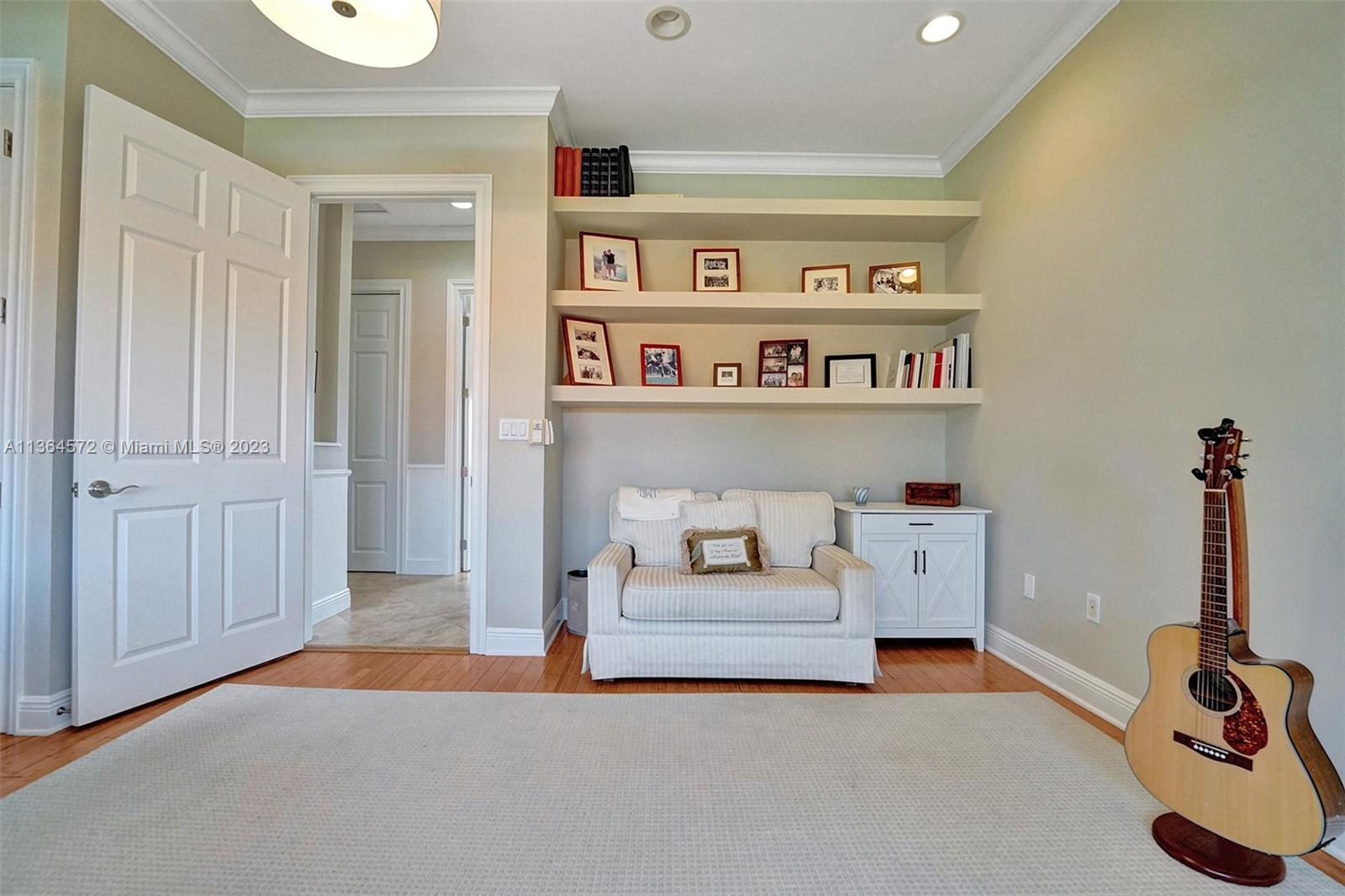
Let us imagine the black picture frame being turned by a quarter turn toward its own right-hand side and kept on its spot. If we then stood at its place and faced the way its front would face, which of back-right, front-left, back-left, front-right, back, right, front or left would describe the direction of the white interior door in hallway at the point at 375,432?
front

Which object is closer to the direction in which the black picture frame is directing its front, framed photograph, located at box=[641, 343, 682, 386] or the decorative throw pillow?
the decorative throw pillow

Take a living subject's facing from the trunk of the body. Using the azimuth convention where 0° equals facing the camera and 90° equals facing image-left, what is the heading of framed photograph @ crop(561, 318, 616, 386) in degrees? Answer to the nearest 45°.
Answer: approximately 315°

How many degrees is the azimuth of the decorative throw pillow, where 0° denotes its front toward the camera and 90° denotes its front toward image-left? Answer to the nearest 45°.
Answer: approximately 0°

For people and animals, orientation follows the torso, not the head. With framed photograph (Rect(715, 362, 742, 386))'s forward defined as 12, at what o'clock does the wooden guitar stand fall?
The wooden guitar stand is roughly at 11 o'clock from the framed photograph.

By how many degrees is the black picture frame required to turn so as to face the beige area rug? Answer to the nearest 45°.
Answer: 0° — it already faces it

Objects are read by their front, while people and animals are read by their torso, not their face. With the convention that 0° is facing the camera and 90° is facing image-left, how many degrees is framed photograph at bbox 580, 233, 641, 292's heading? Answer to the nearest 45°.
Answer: approximately 0°
